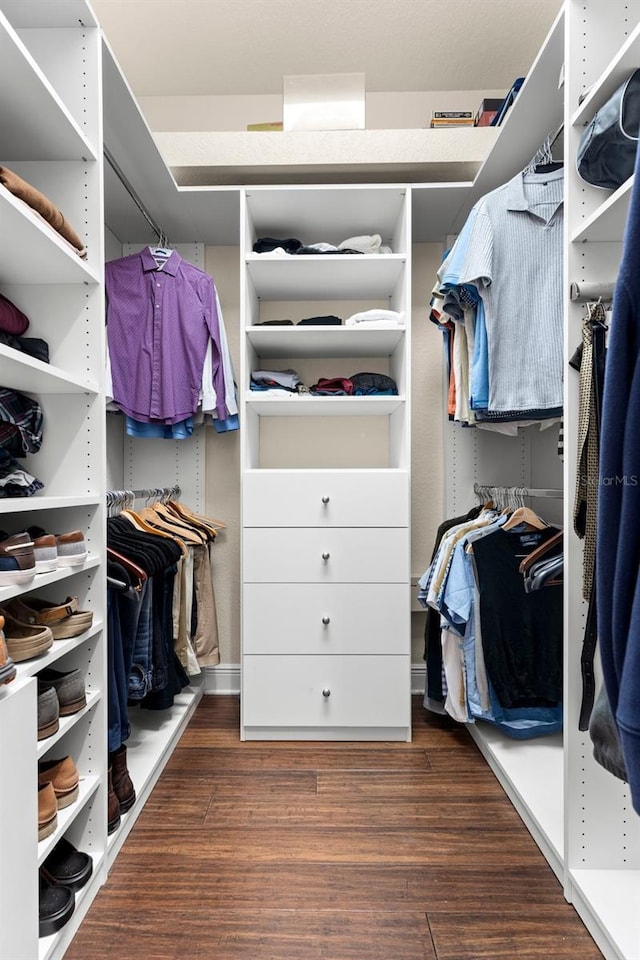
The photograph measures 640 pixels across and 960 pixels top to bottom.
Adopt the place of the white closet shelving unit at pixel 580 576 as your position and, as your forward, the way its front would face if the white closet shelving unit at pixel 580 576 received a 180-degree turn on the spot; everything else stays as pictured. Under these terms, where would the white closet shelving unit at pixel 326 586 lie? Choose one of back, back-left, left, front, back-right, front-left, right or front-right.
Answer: back-left

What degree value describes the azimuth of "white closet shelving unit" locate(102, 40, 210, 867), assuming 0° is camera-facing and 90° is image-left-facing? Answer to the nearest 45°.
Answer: approximately 270°

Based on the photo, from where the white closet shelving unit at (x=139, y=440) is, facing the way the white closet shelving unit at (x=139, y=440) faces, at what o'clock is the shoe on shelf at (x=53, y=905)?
The shoe on shelf is roughly at 3 o'clock from the white closet shelving unit.

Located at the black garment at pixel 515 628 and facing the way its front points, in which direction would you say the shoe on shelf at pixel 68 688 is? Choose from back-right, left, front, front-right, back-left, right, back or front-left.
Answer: front-right

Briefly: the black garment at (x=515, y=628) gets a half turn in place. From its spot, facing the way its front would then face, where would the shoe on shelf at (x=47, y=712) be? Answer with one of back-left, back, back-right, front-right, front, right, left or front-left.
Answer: back-left

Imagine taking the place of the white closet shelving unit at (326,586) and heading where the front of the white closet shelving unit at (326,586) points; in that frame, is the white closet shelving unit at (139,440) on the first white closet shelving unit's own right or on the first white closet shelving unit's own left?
on the first white closet shelving unit's own right

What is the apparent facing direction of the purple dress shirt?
toward the camera

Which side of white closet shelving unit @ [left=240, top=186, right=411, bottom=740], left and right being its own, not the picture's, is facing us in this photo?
front
